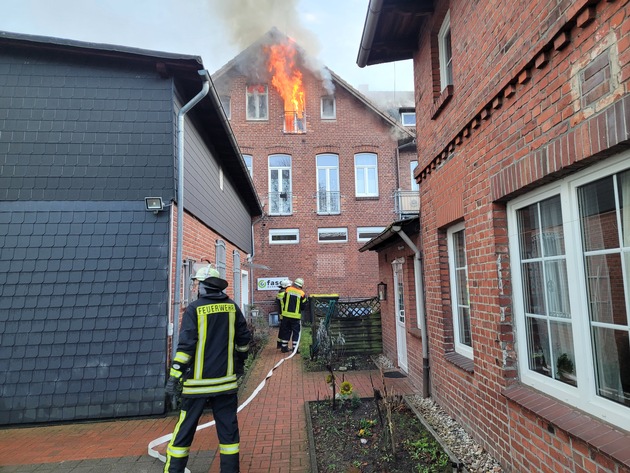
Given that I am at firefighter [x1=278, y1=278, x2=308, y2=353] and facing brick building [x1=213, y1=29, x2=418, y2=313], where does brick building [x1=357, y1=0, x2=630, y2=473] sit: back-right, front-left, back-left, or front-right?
back-right

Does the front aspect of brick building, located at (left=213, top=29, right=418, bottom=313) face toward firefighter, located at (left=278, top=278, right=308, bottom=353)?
yes

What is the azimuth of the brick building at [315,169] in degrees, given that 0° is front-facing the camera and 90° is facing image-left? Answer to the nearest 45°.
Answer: approximately 0°
